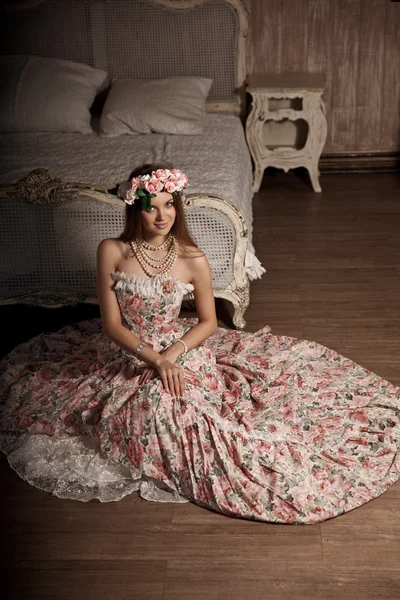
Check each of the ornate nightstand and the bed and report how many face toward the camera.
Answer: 2

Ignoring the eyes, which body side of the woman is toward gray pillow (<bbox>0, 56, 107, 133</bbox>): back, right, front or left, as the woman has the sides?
back

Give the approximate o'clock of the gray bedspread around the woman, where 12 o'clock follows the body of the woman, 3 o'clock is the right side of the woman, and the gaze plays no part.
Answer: The gray bedspread is roughly at 6 o'clock from the woman.

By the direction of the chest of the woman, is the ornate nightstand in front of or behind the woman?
behind

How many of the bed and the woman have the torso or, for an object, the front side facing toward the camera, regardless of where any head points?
2

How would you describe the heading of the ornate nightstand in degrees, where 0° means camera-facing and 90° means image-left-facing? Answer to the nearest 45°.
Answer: approximately 0°

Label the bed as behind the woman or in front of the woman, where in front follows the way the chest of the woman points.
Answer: behind
